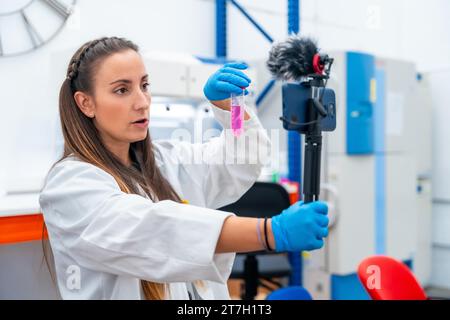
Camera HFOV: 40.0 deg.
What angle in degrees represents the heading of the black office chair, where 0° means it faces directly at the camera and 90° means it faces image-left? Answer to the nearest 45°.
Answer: approximately 180°

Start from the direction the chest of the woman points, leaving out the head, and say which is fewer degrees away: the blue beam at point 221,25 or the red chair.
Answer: the red chair

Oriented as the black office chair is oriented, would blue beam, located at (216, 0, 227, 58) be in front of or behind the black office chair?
in front

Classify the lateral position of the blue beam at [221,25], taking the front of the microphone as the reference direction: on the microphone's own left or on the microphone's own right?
on the microphone's own right

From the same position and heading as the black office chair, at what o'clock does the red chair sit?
The red chair is roughly at 5 o'clock from the black office chair.

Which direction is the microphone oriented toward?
to the viewer's left

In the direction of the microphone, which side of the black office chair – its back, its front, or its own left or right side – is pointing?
back

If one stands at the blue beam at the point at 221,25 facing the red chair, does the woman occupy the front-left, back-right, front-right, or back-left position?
front-right

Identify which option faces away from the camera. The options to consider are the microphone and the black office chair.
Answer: the black office chair

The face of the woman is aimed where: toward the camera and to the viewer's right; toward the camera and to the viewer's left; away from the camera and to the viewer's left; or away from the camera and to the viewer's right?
toward the camera and to the viewer's right

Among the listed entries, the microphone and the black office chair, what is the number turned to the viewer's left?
1
